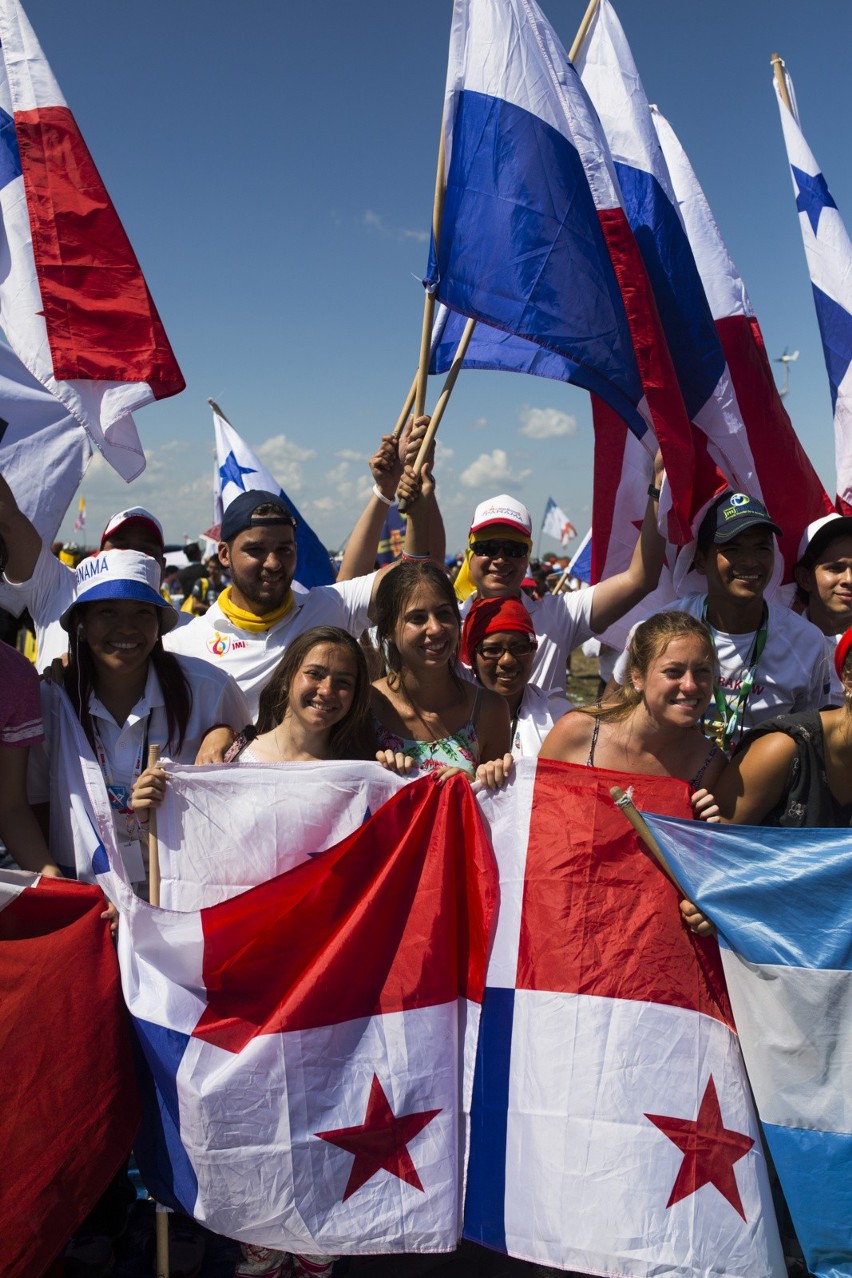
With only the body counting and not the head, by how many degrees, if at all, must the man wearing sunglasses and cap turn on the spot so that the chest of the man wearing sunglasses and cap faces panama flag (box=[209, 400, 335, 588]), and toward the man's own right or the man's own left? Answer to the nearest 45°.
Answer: approximately 135° to the man's own right

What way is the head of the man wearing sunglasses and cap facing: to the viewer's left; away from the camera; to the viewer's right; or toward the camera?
toward the camera

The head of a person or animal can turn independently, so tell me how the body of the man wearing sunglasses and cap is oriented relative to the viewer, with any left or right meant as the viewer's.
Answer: facing the viewer

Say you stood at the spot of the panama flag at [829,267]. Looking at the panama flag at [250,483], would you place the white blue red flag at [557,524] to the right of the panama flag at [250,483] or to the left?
right

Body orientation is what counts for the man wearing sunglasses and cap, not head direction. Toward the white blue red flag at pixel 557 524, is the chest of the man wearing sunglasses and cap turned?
no
